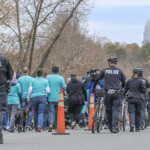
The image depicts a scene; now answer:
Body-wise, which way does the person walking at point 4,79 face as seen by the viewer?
away from the camera

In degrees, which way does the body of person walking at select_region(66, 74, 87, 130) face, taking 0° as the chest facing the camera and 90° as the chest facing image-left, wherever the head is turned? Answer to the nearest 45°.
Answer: approximately 180°

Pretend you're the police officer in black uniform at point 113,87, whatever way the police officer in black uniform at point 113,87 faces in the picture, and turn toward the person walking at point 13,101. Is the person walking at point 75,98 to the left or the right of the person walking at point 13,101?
right

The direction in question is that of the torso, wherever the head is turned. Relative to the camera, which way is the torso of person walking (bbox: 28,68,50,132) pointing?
away from the camera

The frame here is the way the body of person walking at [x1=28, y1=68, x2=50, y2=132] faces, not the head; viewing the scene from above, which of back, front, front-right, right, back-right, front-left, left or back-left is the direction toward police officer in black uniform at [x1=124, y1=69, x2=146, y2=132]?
right

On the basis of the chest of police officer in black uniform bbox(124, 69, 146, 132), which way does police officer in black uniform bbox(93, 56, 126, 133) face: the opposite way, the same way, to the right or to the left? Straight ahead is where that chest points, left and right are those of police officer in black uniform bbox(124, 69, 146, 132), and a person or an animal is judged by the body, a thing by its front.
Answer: the same way
